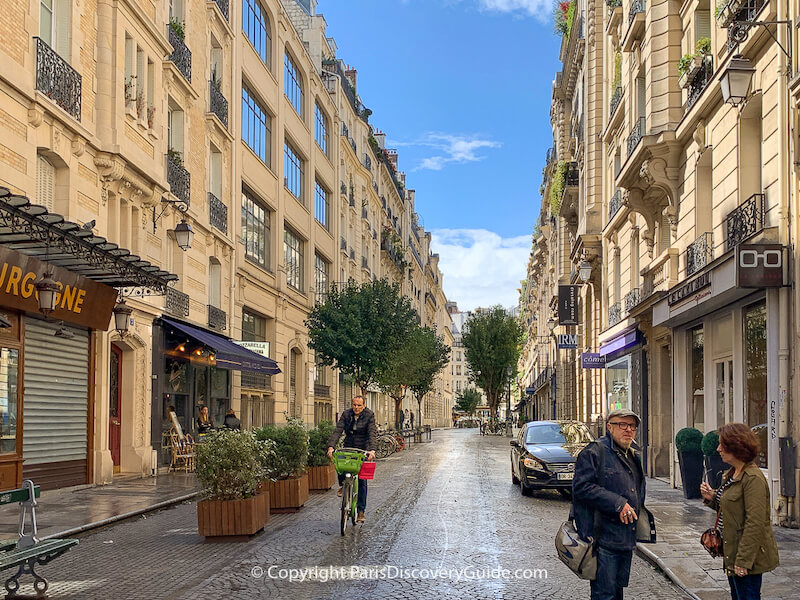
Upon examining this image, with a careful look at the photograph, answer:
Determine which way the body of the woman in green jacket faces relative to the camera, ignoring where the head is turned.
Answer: to the viewer's left

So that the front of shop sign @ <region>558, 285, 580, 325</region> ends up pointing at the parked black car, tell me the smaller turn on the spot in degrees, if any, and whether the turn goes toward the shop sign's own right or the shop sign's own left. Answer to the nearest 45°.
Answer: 0° — it already faces it

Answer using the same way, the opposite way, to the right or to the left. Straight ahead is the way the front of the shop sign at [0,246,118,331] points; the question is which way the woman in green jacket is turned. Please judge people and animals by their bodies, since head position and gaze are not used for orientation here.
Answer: the opposite way

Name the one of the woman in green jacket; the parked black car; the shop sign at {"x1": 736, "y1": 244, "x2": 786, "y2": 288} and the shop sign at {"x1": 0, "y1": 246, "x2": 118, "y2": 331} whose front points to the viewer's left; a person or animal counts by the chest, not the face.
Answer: the woman in green jacket

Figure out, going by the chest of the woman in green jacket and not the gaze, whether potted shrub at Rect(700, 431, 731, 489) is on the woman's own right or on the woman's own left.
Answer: on the woman's own right

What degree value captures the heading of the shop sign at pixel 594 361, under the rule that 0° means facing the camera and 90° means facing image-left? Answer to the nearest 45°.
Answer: approximately 0°

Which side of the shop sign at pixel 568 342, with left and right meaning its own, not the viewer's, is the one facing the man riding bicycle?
front

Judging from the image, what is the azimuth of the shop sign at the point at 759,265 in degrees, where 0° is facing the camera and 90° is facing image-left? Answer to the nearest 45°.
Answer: approximately 0°
